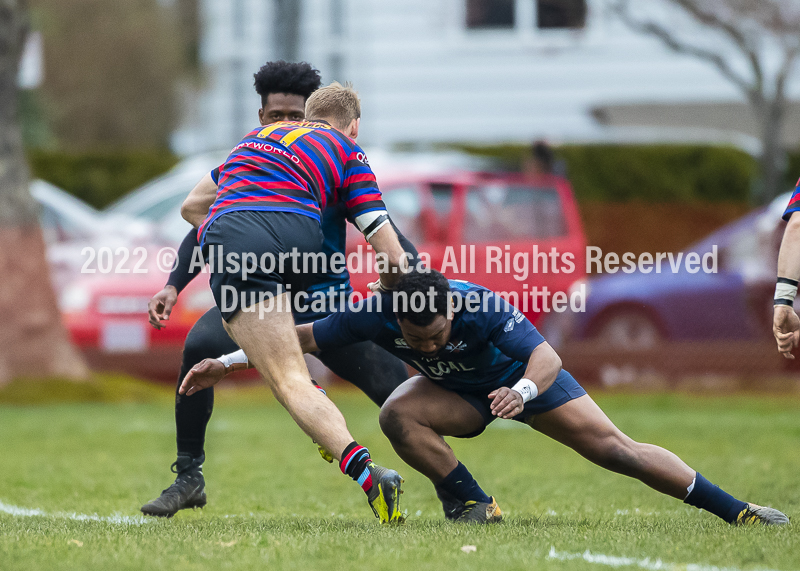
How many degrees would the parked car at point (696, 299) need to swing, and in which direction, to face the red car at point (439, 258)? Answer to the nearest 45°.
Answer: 0° — it already faces it

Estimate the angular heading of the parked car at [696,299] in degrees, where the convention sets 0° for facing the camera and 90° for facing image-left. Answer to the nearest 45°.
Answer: approximately 90°

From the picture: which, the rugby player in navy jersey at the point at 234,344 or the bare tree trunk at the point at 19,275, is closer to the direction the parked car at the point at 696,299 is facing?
the bare tree trunk

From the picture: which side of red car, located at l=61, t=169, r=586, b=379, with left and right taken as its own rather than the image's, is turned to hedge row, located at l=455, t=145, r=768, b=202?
back

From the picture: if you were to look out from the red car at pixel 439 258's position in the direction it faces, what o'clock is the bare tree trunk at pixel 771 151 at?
The bare tree trunk is roughly at 6 o'clock from the red car.

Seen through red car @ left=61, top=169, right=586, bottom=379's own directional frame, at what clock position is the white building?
The white building is roughly at 5 o'clock from the red car.

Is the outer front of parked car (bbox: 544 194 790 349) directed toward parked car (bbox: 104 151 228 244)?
yes

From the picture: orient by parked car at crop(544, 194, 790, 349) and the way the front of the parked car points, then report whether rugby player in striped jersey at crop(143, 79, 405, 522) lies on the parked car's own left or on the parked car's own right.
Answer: on the parked car's own left

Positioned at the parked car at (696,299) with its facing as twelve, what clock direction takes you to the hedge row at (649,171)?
The hedge row is roughly at 3 o'clock from the parked car.
